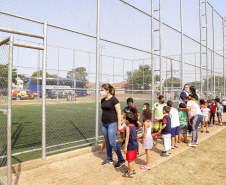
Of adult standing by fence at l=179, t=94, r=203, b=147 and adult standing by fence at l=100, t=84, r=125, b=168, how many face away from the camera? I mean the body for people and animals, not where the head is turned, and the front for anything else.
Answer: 0

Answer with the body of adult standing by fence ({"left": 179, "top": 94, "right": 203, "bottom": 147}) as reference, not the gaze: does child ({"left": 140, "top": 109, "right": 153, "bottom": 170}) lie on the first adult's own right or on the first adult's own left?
on the first adult's own left

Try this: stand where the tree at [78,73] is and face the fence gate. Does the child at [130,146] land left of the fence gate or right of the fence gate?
left

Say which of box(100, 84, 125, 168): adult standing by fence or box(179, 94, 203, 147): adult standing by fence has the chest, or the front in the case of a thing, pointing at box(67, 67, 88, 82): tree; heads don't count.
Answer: box(179, 94, 203, 147): adult standing by fence

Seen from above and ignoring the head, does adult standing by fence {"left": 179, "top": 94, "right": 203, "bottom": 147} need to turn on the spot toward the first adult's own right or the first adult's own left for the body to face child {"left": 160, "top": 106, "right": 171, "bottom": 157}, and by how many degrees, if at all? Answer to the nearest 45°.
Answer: approximately 45° to the first adult's own left

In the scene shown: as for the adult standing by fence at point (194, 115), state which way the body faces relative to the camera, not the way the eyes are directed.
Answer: to the viewer's left
